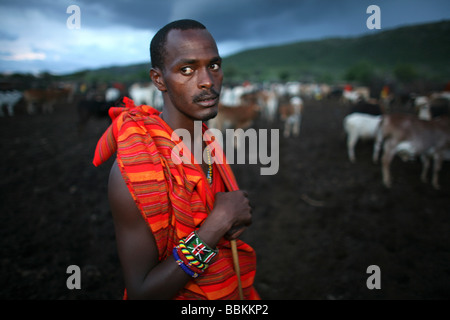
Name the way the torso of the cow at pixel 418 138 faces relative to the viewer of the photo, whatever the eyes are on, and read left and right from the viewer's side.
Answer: facing to the right of the viewer

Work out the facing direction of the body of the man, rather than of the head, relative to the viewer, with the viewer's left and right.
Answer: facing the viewer and to the right of the viewer
